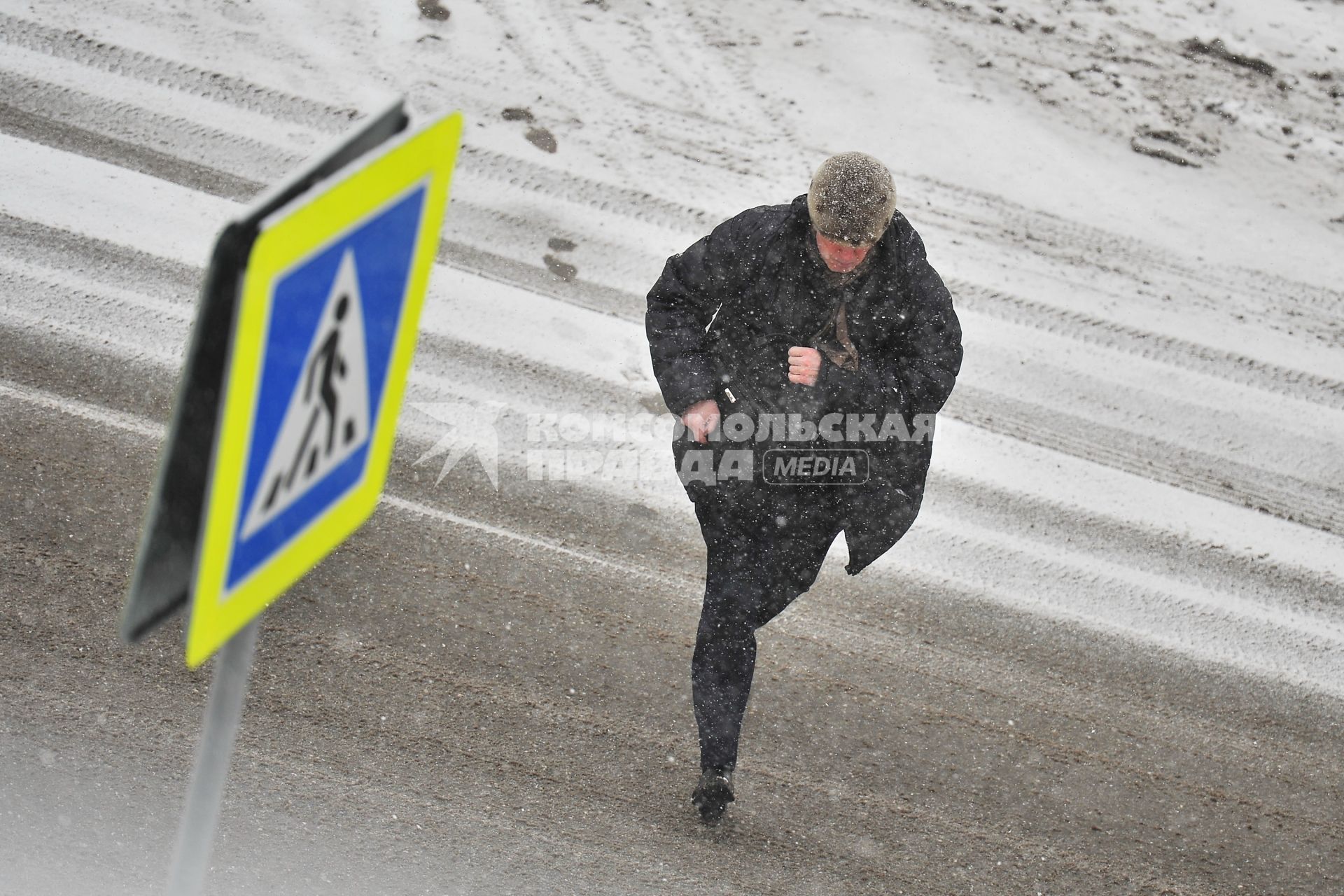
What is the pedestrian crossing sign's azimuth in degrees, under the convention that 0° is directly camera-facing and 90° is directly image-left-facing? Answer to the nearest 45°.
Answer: approximately 315°

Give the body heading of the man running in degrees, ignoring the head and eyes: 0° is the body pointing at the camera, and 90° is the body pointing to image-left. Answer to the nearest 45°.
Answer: approximately 0°

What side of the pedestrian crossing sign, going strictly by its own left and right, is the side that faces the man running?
left
